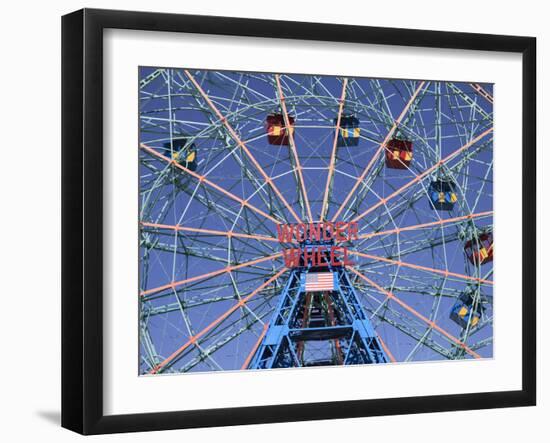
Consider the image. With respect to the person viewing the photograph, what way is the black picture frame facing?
facing the viewer and to the right of the viewer
